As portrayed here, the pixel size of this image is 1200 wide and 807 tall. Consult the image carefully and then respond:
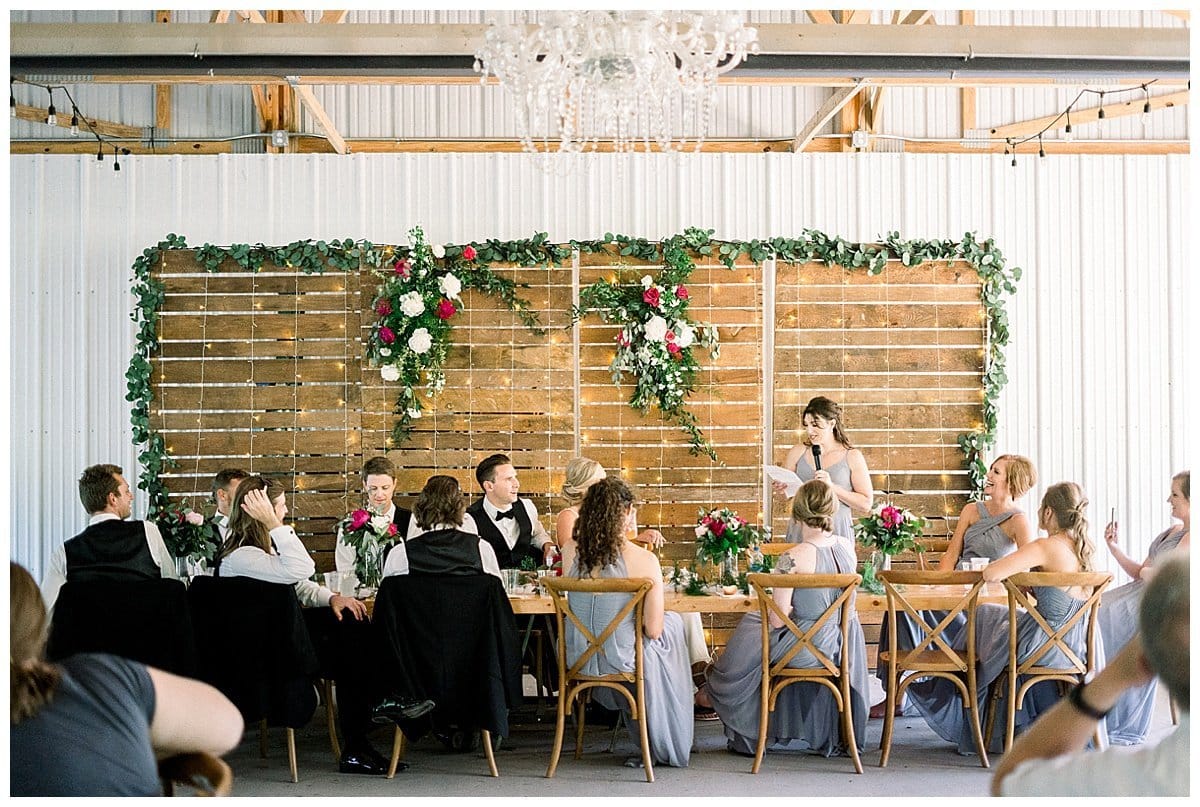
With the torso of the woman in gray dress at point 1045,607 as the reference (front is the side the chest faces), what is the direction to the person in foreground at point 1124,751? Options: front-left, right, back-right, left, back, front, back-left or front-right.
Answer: back-left

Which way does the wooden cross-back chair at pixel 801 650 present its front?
away from the camera

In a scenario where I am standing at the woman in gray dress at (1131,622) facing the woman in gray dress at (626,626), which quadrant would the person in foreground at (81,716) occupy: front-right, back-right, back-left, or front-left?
front-left

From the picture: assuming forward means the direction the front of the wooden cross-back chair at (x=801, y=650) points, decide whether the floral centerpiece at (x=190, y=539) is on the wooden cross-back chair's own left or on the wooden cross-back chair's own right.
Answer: on the wooden cross-back chair's own left

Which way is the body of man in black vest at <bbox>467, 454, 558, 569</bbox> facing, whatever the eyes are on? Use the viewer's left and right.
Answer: facing the viewer and to the right of the viewer

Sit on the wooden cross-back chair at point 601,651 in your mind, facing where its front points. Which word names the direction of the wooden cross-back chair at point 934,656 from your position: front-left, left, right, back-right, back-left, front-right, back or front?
right

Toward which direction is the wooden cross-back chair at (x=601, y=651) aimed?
away from the camera

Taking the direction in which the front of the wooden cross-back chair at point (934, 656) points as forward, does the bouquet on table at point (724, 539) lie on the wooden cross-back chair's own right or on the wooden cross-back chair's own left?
on the wooden cross-back chair's own left

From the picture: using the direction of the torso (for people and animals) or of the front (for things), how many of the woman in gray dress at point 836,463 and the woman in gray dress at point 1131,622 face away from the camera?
0

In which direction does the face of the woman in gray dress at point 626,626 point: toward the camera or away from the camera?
away from the camera

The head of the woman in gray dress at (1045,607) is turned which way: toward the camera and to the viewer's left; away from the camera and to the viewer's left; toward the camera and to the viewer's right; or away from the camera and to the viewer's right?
away from the camera and to the viewer's left

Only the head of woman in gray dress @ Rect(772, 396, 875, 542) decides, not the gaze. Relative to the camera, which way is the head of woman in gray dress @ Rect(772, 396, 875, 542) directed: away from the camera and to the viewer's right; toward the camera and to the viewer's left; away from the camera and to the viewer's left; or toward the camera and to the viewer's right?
toward the camera and to the viewer's left

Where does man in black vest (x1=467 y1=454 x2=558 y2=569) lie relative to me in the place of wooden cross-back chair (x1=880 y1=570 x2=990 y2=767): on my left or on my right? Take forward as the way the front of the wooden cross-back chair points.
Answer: on my left

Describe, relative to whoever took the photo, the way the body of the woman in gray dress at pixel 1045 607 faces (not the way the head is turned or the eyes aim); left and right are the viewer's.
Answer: facing away from the viewer and to the left of the viewer

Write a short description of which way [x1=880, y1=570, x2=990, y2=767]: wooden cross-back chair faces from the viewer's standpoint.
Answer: facing away from the viewer
